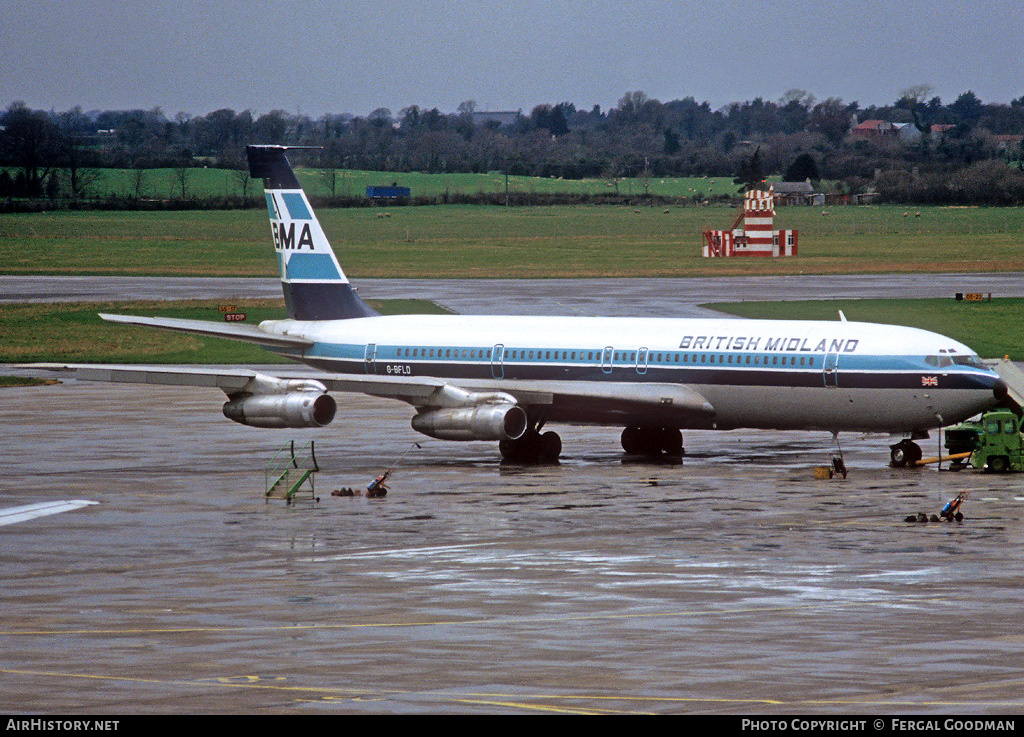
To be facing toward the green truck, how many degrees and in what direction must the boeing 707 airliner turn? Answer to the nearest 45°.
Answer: approximately 45° to its left

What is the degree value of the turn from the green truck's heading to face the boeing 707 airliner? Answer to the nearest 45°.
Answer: approximately 45° to its right

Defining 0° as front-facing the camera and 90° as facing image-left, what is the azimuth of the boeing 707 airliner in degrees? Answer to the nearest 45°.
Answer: approximately 315°

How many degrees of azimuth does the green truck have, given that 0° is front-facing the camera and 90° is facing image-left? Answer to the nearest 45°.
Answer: approximately 45°

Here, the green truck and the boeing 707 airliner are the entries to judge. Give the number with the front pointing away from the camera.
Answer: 0
